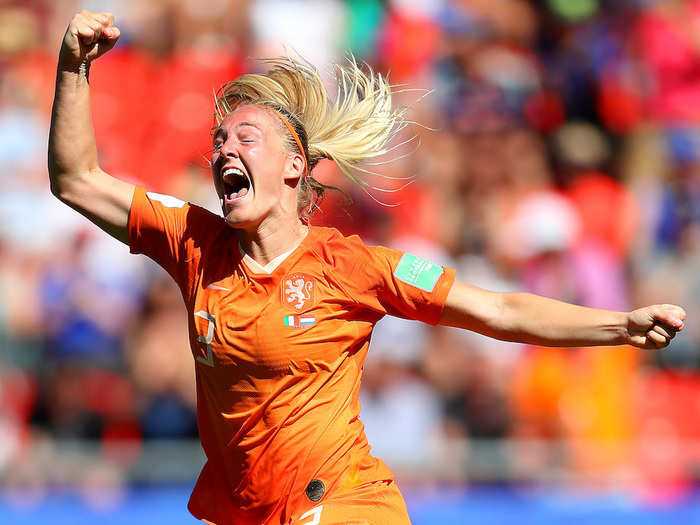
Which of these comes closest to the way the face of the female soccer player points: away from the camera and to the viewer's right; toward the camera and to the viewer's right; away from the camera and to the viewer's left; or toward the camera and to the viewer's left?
toward the camera and to the viewer's left

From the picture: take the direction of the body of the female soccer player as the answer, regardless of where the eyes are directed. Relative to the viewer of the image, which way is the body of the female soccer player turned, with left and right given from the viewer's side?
facing the viewer and to the left of the viewer
